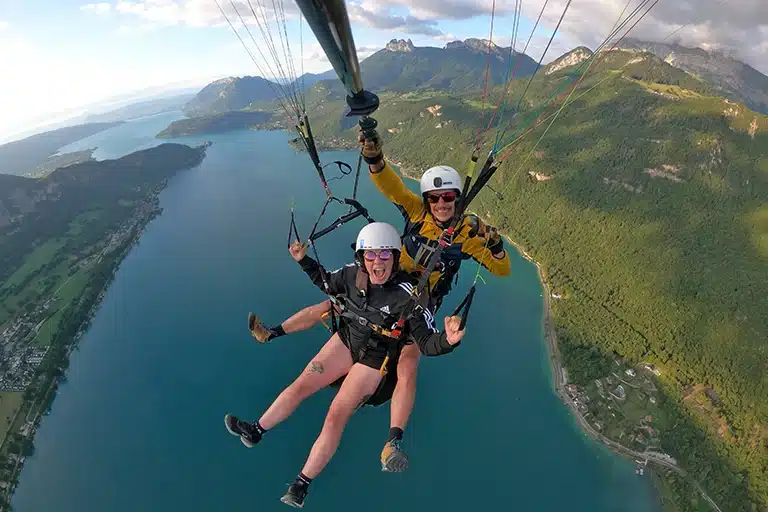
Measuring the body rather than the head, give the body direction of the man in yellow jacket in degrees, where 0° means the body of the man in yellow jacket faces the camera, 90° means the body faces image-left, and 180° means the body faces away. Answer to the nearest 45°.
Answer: approximately 0°
